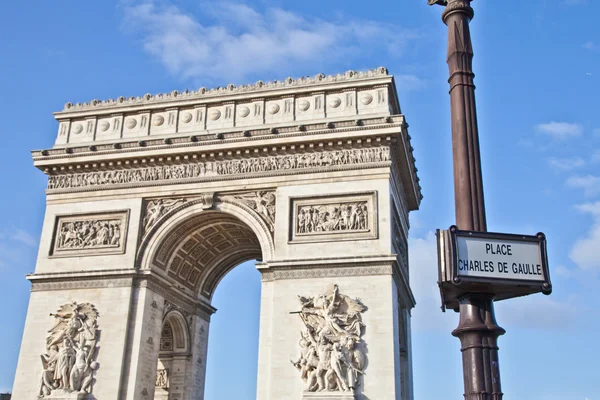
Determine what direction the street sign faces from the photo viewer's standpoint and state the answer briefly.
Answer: facing the viewer and to the right of the viewer

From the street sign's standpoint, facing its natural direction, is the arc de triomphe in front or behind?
behind
